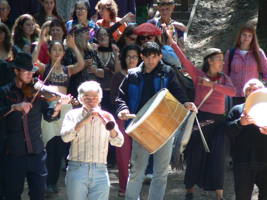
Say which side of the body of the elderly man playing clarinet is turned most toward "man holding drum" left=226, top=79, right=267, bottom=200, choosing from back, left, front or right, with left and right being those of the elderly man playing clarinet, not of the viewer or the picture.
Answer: left

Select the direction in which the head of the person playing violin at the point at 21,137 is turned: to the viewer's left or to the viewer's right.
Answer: to the viewer's right

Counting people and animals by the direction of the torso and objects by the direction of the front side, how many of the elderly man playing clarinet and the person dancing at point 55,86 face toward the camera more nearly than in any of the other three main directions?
2

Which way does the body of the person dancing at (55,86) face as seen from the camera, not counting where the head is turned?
toward the camera

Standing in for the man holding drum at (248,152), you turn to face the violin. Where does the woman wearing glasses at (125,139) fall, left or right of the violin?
right

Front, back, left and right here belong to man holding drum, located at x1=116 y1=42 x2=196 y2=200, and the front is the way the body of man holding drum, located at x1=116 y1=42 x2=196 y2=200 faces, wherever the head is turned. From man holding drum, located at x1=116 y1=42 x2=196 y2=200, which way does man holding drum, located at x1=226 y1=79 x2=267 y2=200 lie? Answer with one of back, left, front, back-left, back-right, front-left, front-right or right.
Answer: left

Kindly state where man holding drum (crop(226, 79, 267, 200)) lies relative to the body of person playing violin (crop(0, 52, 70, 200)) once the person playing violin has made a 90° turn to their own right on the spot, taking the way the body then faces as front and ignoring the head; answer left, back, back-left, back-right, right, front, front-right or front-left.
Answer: back-left

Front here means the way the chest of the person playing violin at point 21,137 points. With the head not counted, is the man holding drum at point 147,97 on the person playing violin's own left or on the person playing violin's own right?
on the person playing violin's own left

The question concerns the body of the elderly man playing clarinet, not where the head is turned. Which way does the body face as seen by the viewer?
toward the camera

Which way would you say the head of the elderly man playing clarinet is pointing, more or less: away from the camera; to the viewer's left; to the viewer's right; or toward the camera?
toward the camera

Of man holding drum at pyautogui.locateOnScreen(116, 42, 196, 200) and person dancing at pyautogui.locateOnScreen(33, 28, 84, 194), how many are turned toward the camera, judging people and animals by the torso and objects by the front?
2

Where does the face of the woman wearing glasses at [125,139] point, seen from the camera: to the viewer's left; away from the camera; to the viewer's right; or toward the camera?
toward the camera

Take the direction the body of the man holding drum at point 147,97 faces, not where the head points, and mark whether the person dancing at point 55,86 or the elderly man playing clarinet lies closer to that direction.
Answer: the elderly man playing clarinet

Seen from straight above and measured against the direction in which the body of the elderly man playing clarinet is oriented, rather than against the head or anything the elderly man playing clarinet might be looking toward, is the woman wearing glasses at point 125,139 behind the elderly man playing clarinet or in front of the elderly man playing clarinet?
behind

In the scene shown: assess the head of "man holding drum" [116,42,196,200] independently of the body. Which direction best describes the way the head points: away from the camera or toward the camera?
toward the camera

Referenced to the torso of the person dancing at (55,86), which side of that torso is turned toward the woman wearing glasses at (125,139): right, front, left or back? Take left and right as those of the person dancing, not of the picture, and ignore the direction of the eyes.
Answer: left
